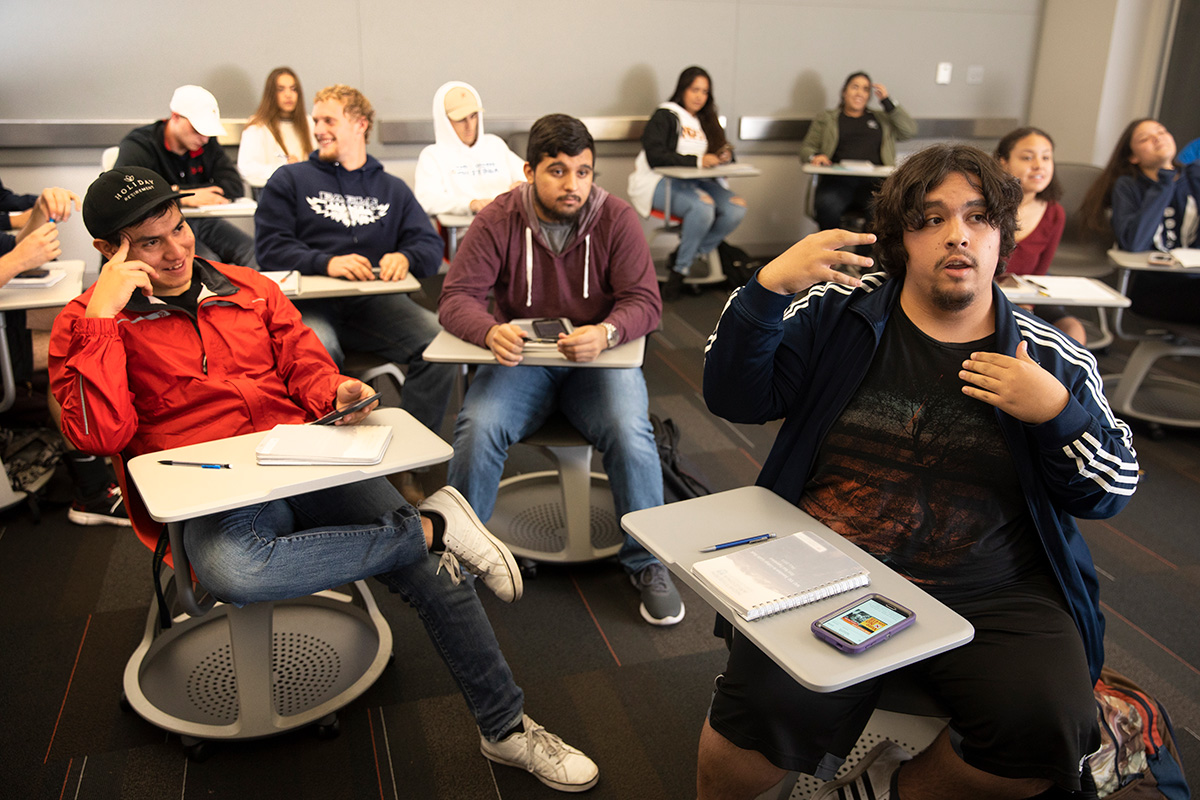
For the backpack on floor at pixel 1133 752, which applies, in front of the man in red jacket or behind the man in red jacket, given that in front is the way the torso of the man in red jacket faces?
in front

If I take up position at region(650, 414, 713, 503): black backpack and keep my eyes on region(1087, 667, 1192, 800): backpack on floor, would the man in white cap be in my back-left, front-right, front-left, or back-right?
back-right

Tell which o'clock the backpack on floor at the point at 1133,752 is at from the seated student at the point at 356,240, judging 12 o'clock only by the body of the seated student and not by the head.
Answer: The backpack on floor is roughly at 11 o'clock from the seated student.

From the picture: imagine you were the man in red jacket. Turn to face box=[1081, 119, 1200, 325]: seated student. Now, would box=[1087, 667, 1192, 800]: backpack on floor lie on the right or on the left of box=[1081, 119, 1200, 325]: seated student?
right

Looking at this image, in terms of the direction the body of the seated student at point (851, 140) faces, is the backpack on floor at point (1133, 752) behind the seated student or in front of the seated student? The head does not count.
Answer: in front

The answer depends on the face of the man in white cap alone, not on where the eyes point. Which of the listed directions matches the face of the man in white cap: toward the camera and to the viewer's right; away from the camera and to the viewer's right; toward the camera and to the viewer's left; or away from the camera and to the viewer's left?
toward the camera and to the viewer's right

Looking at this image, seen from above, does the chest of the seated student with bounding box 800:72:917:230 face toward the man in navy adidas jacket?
yes

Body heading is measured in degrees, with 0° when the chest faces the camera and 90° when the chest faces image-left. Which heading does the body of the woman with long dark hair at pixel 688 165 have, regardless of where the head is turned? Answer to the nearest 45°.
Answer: approximately 315°

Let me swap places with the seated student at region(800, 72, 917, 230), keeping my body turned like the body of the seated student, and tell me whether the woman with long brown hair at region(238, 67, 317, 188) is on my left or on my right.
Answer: on my right
